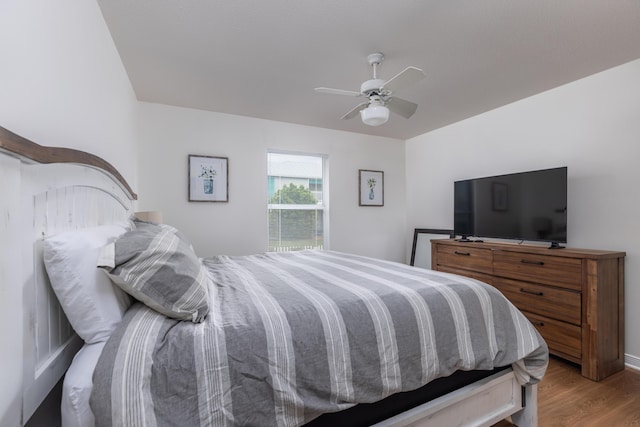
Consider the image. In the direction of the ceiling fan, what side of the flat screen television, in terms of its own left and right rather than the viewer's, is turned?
front

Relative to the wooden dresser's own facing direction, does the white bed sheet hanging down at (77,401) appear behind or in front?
in front

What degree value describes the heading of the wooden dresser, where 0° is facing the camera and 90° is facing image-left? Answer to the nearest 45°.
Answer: approximately 45°

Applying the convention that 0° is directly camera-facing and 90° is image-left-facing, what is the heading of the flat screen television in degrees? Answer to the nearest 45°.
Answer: approximately 45°

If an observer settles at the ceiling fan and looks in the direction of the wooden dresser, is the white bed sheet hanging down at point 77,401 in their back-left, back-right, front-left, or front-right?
back-right

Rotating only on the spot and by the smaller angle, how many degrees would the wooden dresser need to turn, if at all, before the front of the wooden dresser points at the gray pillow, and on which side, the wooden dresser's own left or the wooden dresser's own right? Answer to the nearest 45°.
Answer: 0° — it already faces it

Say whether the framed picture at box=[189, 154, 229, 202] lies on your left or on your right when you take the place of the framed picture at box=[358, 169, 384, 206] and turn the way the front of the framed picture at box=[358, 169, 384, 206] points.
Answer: on your right

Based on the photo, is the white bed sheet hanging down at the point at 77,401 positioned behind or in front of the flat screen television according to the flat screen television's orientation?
in front

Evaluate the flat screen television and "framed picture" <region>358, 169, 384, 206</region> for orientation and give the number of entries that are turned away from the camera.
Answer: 0
